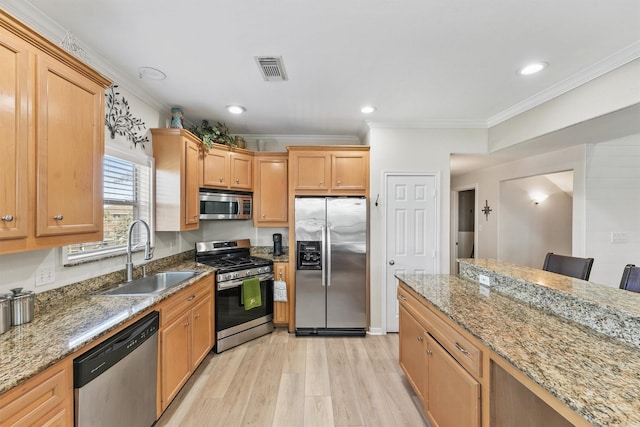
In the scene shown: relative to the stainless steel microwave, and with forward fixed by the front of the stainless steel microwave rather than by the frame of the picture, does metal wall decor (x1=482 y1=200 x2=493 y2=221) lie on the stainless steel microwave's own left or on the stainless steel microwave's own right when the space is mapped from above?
on the stainless steel microwave's own left

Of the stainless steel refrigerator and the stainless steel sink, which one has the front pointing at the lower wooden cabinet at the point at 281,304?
the stainless steel sink

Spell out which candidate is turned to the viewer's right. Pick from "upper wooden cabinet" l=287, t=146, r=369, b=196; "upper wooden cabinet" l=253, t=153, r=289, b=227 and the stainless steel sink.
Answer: the stainless steel sink

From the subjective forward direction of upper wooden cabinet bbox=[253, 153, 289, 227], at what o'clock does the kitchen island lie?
The kitchen island is roughly at 11 o'clock from the upper wooden cabinet.

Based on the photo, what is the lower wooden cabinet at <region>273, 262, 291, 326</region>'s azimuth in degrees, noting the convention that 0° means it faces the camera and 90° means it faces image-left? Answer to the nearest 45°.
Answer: approximately 0°

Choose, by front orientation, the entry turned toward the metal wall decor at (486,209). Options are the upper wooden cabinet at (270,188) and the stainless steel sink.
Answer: the stainless steel sink

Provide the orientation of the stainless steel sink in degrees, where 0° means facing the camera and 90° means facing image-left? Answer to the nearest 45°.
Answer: approximately 270°

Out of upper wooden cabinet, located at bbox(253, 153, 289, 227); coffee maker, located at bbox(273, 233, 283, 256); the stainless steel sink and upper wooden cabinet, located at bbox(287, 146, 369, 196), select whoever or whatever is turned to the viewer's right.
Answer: the stainless steel sink

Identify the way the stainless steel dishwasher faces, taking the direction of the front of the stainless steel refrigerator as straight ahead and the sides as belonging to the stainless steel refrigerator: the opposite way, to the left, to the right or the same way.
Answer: to the left

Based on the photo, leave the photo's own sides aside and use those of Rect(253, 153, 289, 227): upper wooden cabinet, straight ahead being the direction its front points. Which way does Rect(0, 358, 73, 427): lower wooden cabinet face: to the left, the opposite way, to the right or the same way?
to the left
